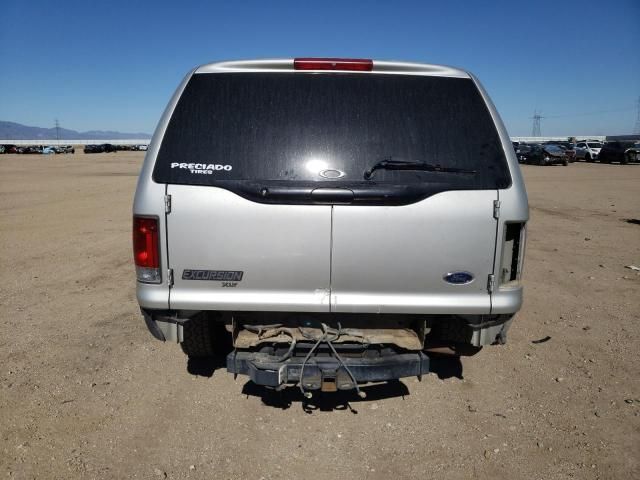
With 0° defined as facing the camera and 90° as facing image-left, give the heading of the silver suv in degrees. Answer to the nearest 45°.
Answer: approximately 180°

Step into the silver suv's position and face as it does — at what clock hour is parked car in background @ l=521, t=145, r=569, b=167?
The parked car in background is roughly at 1 o'clock from the silver suv.

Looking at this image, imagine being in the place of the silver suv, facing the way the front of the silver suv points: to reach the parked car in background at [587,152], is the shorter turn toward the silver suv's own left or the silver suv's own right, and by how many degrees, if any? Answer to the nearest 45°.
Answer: approximately 45° to the silver suv's own right
